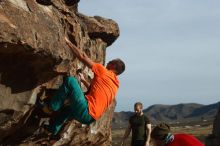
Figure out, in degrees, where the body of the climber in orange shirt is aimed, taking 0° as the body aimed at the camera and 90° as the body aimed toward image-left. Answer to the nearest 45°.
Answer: approximately 135°

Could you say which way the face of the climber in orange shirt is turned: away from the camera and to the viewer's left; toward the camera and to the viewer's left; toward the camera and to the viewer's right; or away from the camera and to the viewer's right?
away from the camera and to the viewer's left

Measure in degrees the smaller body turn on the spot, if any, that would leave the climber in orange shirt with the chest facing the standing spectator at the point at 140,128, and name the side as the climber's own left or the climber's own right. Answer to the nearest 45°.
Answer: approximately 90° to the climber's own right
